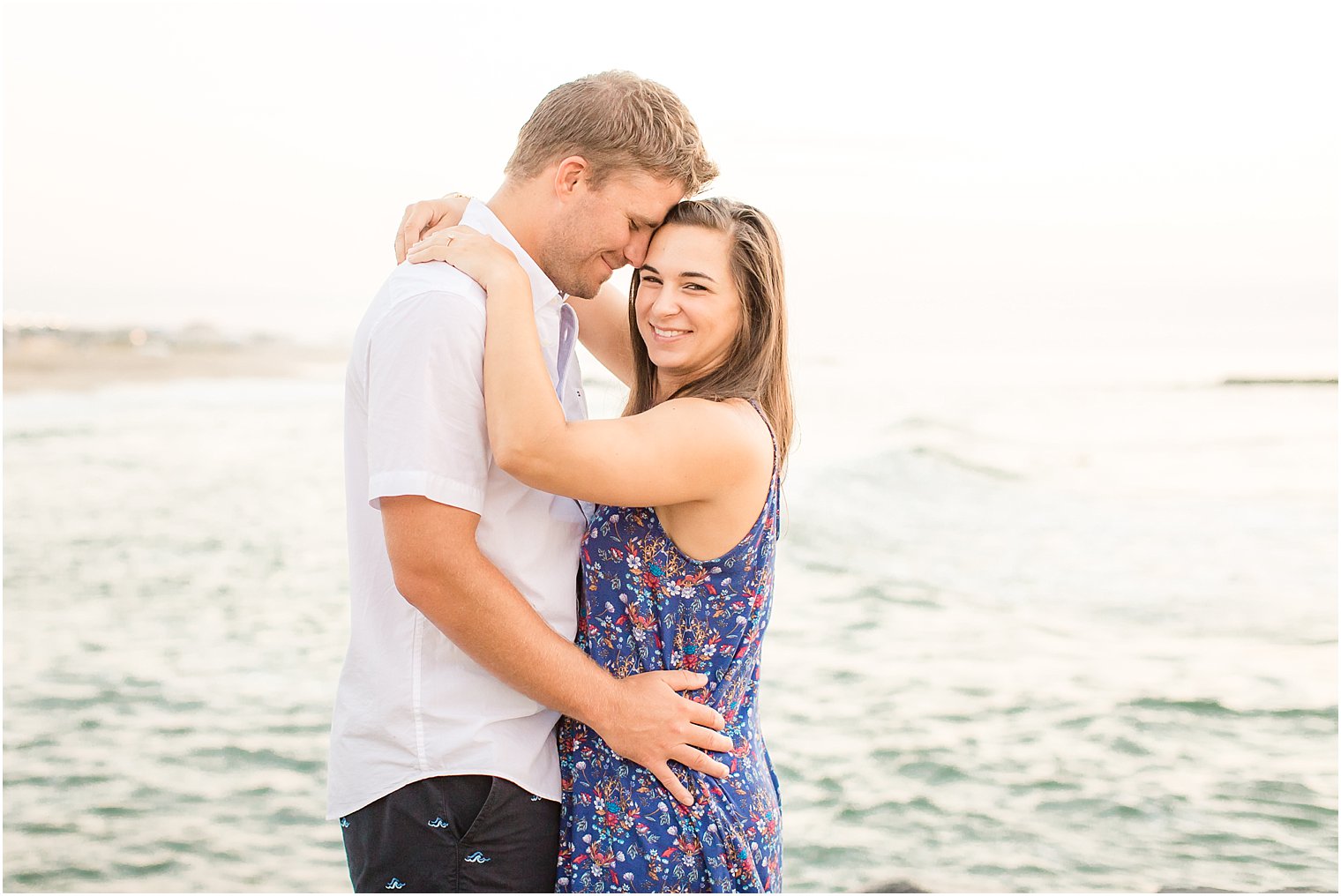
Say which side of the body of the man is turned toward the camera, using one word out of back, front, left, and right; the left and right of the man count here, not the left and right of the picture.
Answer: right

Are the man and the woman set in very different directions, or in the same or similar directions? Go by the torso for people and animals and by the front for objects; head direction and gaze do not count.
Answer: very different directions

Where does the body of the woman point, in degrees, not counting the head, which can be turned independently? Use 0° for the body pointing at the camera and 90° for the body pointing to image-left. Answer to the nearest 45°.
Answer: approximately 90°
